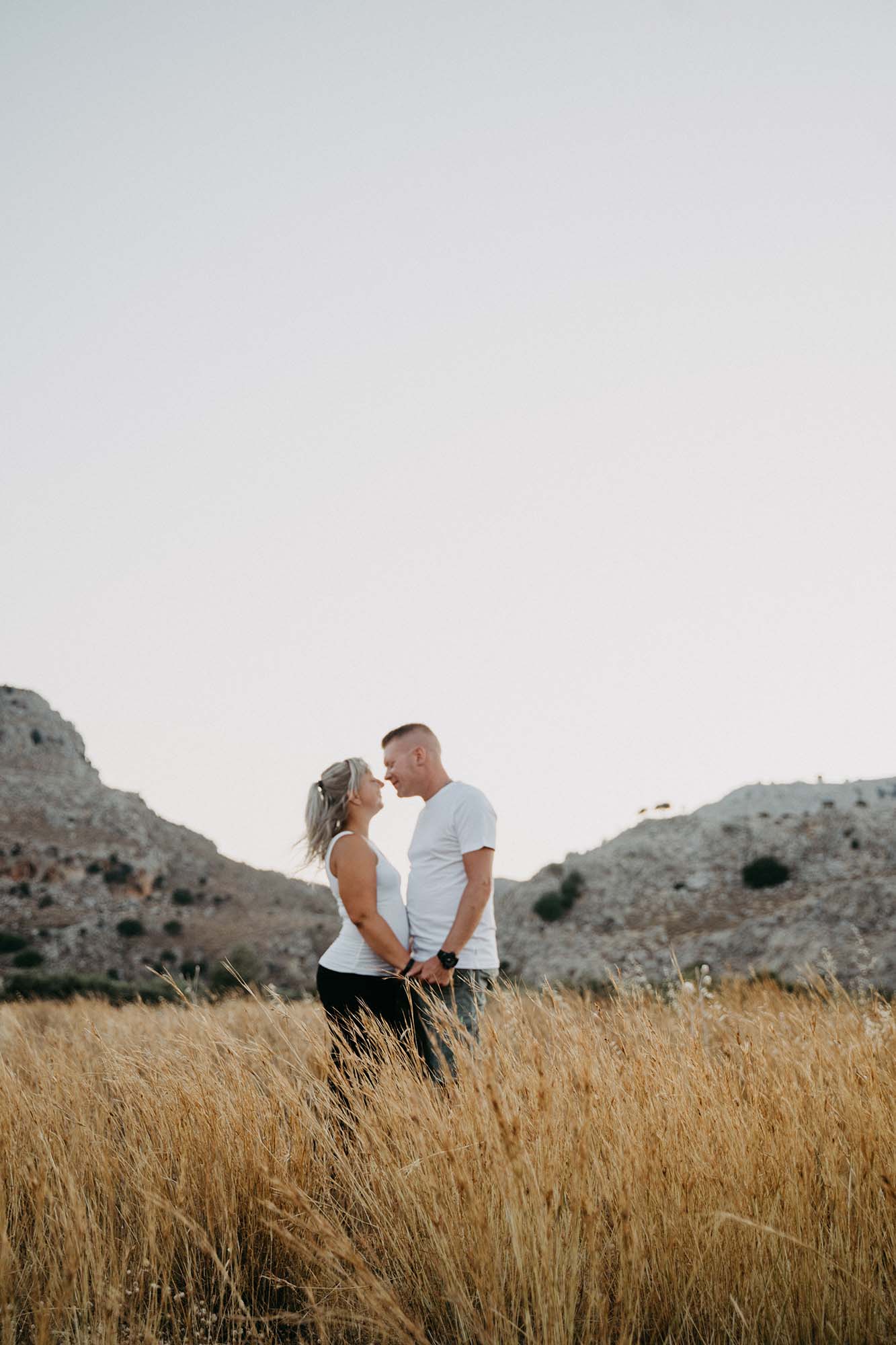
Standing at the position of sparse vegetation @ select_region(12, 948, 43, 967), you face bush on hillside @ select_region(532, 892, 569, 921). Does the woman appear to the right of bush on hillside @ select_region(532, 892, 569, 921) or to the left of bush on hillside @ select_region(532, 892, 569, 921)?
right

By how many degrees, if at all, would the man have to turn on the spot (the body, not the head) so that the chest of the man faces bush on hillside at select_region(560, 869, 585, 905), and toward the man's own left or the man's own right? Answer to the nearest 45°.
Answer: approximately 90° to the man's own right

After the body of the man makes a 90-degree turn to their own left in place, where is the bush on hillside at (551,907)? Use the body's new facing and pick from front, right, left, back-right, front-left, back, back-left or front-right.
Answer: back

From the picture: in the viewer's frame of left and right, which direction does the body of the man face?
facing to the left of the viewer

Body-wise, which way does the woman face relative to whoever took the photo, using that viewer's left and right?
facing to the right of the viewer

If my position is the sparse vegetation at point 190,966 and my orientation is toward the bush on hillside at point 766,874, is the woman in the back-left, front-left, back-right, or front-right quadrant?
back-right

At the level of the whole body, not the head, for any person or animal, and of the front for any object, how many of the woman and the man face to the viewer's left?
1

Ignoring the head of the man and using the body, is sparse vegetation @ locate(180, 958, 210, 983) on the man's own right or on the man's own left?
on the man's own right

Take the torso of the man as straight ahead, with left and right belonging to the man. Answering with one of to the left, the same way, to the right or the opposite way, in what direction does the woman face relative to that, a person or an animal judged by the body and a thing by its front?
the opposite way

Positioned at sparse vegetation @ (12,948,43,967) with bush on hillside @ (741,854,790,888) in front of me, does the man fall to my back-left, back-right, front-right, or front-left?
front-right

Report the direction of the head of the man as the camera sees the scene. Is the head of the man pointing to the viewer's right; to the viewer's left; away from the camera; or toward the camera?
to the viewer's left

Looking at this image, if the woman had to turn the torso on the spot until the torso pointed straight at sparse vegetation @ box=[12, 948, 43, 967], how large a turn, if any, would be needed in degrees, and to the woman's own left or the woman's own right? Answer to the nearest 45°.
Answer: approximately 90° to the woman's own left

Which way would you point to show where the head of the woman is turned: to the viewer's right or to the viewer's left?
to the viewer's right
